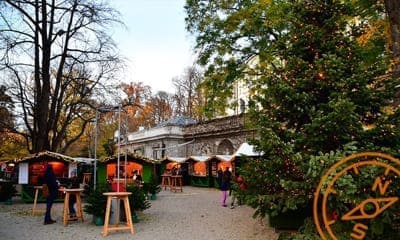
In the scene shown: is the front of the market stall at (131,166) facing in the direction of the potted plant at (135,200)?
yes

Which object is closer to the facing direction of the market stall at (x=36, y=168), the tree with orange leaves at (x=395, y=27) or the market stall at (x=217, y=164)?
the tree with orange leaves

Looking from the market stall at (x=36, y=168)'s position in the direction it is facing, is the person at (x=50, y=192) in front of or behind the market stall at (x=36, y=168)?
in front

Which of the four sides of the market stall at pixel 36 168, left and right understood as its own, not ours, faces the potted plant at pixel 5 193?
right

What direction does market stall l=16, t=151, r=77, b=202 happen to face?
toward the camera

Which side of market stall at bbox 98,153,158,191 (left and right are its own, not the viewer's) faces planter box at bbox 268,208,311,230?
front

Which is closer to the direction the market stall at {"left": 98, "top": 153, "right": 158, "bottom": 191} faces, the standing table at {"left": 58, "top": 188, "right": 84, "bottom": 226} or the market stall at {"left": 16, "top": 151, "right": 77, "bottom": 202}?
the standing table

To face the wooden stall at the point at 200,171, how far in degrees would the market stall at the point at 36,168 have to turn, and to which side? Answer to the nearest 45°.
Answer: approximately 135° to its left

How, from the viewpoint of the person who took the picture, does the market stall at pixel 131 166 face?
facing the viewer

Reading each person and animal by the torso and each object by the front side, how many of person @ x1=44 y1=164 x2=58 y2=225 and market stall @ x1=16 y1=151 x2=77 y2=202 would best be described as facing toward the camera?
1

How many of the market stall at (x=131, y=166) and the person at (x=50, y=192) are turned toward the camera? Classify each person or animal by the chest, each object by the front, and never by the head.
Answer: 1

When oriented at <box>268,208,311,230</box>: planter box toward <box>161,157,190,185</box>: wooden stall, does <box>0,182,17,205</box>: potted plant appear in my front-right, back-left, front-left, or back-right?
front-left

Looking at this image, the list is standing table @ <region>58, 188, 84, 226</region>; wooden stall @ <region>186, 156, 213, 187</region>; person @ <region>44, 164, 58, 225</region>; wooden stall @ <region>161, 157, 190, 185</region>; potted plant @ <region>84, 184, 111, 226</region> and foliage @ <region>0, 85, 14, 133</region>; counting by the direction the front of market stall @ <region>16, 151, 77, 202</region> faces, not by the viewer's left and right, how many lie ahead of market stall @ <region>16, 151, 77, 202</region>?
3
